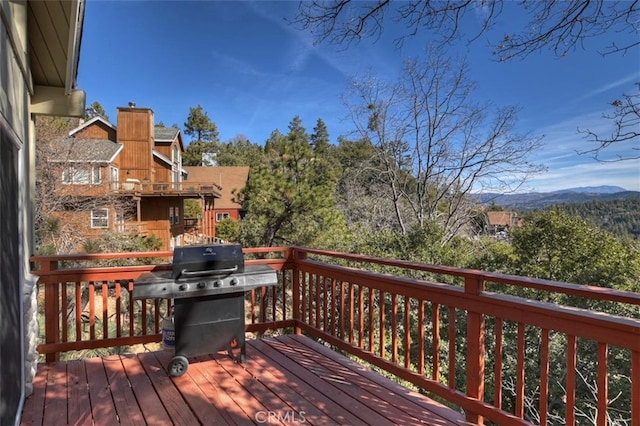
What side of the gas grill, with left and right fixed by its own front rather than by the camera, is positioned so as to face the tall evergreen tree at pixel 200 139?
back

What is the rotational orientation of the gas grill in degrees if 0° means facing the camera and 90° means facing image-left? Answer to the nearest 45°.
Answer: approximately 0°

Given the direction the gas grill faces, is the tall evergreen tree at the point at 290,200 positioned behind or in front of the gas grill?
behind

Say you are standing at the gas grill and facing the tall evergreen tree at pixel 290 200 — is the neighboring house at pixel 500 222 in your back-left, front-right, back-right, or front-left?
front-right

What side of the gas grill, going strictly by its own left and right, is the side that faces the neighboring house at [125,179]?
back
